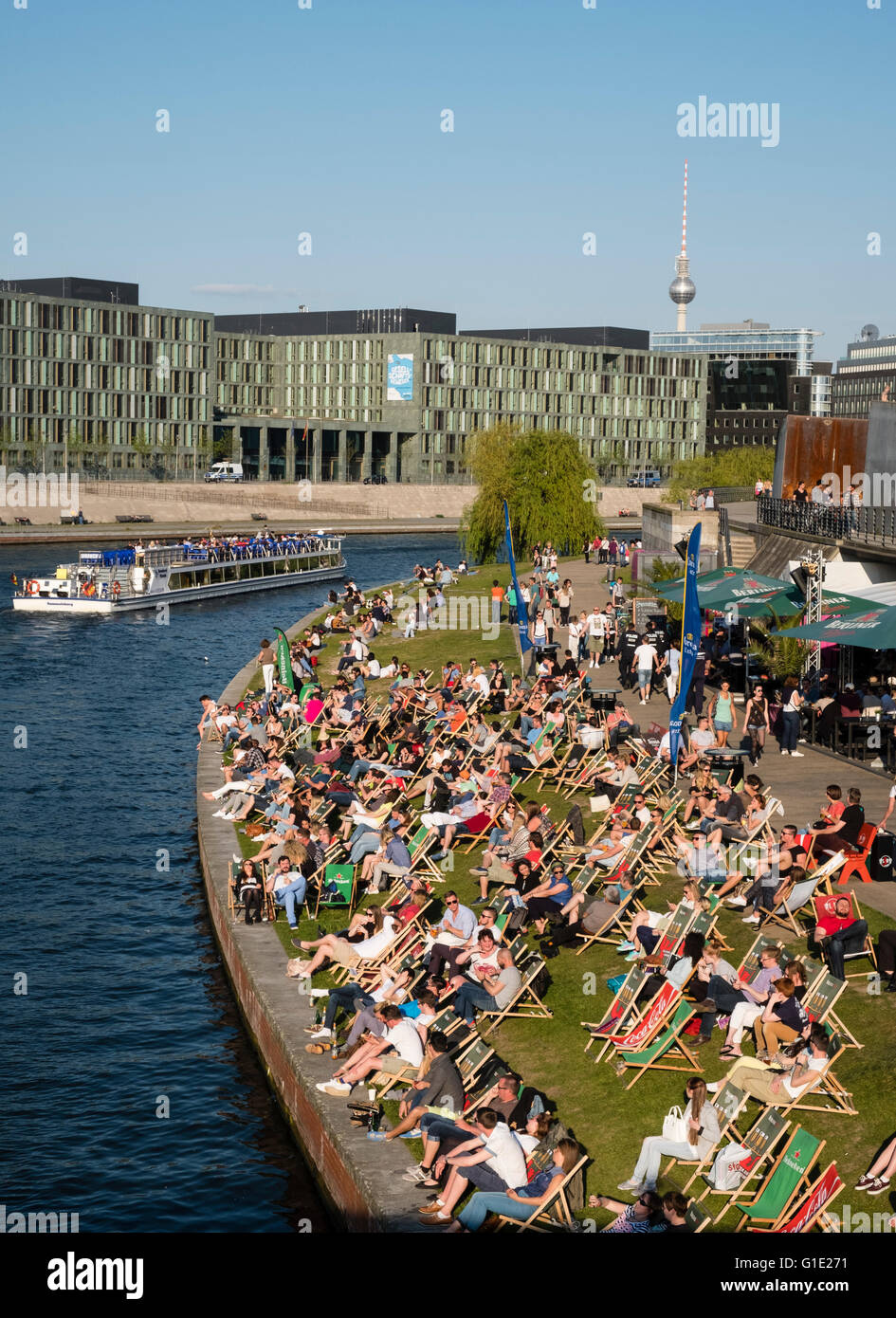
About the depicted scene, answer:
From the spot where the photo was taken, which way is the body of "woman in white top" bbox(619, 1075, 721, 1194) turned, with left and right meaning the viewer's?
facing to the left of the viewer

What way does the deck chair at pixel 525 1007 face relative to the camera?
to the viewer's left

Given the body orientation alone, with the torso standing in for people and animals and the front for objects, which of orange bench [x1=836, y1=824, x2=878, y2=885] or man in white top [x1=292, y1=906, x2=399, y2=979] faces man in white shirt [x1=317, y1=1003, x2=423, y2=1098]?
the orange bench

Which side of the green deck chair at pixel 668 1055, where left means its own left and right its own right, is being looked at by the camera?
left

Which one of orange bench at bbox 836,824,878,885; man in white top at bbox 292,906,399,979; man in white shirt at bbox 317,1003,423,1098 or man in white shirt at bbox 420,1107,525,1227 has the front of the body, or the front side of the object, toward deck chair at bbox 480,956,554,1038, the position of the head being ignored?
orange bench at bbox 836,824,878,885

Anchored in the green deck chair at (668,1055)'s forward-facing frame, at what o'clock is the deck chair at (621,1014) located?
The deck chair is roughly at 2 o'clock from the green deck chair.

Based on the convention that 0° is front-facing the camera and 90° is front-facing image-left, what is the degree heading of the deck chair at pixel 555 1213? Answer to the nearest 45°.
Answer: approximately 90°

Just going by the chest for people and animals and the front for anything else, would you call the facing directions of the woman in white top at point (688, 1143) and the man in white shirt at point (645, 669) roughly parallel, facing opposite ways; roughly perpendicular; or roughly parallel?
roughly perpendicular

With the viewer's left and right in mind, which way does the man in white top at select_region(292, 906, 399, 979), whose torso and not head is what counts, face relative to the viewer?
facing to the left of the viewer

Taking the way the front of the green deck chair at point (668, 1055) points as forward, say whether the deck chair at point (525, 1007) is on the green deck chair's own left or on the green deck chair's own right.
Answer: on the green deck chair's own right

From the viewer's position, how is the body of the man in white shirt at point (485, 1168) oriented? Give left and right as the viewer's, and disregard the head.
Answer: facing to the left of the viewer
